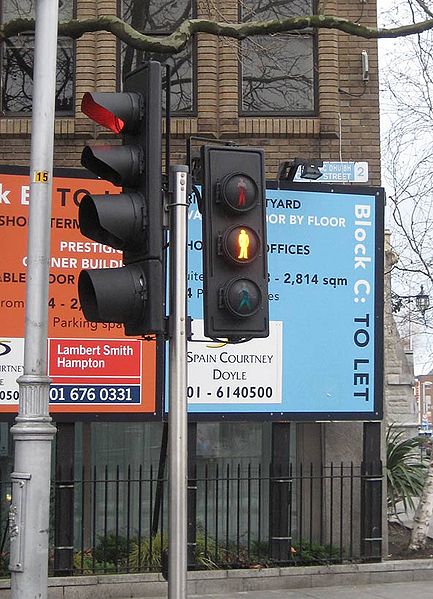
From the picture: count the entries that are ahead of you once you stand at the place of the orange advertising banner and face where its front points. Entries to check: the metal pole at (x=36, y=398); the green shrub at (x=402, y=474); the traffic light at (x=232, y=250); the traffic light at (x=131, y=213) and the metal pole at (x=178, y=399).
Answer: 4

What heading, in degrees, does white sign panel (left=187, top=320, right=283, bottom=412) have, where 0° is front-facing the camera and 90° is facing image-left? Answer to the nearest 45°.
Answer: approximately 0°

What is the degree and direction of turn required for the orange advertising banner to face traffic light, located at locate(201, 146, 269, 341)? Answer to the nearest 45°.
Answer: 0° — it already faces it

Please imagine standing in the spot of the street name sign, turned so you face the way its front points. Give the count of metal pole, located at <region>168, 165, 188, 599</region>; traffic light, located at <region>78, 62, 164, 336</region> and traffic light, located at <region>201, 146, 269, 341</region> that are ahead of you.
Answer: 3

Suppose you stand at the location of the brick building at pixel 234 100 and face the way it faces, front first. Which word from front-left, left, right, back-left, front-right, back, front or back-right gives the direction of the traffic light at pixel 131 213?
front

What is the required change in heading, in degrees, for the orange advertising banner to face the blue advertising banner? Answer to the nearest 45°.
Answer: approximately 90° to its left

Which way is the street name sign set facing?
toward the camera

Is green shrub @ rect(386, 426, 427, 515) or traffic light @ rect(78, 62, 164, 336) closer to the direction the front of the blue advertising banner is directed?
the traffic light

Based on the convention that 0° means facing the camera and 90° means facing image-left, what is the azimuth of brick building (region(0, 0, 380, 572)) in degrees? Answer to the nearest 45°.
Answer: approximately 0°

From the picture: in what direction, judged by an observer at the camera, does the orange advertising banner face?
facing the viewer

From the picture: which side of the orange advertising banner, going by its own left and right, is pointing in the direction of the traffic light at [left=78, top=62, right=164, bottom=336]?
front

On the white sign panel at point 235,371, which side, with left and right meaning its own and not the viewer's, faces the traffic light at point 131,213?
front
